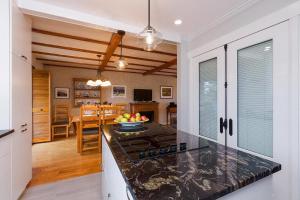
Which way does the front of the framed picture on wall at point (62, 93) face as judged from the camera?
facing the viewer

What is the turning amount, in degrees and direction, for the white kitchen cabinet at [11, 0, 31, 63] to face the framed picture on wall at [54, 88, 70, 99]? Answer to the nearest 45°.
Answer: approximately 90° to its left

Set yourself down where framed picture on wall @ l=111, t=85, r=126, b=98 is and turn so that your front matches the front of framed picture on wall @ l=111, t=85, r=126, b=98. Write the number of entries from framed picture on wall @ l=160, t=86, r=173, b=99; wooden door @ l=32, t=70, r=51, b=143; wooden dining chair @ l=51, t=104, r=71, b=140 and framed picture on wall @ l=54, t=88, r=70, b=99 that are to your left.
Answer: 1

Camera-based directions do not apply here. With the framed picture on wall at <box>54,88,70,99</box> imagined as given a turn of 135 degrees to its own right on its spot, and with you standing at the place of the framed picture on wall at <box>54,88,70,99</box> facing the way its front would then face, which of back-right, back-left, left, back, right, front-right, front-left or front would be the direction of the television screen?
back-right

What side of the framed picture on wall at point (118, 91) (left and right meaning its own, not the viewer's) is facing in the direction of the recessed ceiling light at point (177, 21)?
front

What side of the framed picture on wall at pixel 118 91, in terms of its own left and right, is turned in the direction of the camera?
front

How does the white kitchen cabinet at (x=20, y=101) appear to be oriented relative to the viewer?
to the viewer's right

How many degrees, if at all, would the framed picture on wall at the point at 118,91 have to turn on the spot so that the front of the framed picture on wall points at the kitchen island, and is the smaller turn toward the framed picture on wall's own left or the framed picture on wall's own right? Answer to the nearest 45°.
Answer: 0° — it already faces it

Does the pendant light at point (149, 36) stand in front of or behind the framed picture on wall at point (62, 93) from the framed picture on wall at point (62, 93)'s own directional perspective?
in front

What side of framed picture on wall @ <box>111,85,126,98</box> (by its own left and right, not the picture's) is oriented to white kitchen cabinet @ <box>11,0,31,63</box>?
front

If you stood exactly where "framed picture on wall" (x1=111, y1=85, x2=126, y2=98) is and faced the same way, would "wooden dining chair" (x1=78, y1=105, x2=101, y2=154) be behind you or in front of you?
in front

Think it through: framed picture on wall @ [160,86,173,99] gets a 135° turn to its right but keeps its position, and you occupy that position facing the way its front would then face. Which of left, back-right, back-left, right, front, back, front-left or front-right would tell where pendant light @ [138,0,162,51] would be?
back-left

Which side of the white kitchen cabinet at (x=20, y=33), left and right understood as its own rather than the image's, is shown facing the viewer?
right
